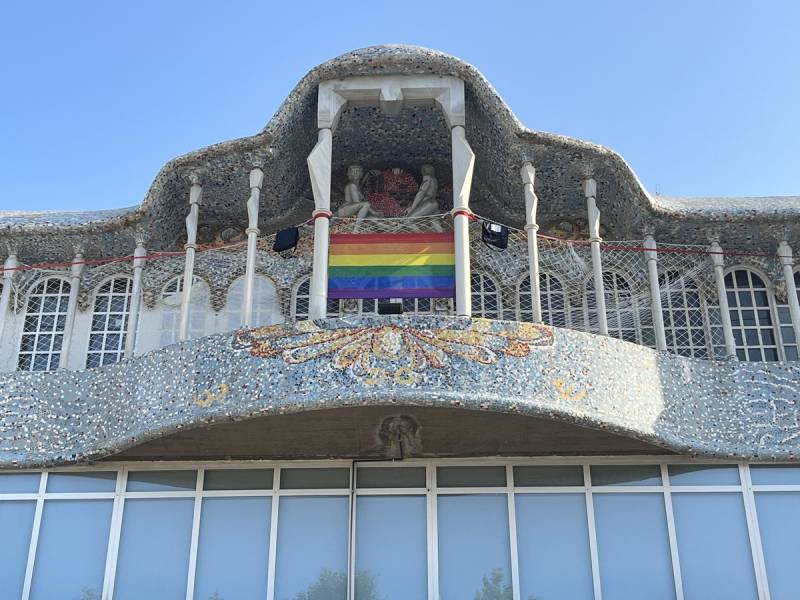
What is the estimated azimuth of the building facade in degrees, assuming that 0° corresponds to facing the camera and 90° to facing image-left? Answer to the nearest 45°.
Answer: approximately 0°

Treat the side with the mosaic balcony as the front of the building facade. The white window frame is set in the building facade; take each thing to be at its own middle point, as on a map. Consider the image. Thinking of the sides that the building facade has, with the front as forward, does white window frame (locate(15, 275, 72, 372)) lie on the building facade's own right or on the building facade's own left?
on the building facade's own right
